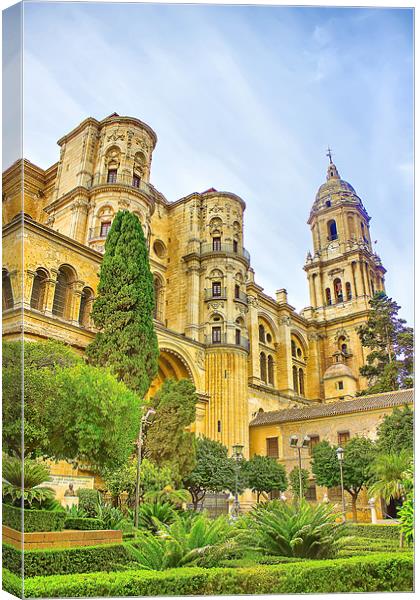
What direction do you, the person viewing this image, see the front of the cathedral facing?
facing away from the viewer and to the right of the viewer

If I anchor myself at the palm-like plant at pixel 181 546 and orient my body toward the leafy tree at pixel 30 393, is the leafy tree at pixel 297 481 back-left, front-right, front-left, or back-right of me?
front-right

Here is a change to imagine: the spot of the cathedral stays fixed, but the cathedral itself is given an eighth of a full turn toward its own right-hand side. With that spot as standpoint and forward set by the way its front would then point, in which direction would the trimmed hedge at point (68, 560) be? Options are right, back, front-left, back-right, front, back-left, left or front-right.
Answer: right
